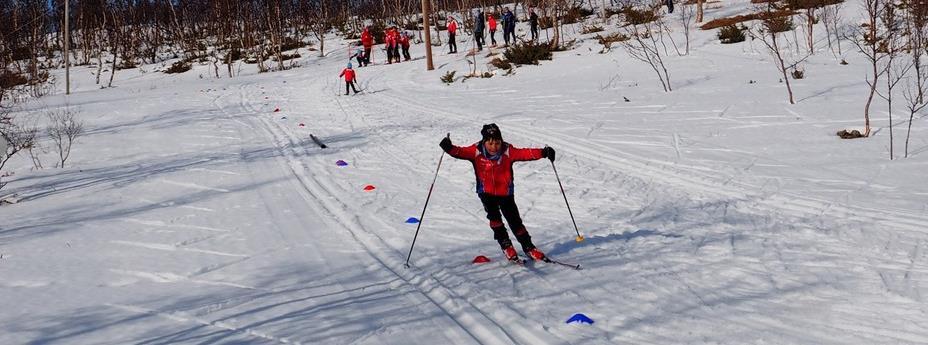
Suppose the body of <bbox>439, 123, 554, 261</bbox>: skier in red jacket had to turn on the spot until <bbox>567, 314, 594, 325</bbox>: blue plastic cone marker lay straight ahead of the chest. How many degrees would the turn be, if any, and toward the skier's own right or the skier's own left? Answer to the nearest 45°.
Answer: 0° — they already face it

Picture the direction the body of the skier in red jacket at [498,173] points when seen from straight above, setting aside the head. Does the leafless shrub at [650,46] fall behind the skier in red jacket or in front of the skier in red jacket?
behind

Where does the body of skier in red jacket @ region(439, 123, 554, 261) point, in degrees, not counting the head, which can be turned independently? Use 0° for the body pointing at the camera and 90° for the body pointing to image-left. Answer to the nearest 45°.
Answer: approximately 0°

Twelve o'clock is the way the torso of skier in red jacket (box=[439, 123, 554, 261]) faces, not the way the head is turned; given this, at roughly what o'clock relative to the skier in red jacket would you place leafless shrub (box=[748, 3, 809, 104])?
The leafless shrub is roughly at 7 o'clock from the skier in red jacket.

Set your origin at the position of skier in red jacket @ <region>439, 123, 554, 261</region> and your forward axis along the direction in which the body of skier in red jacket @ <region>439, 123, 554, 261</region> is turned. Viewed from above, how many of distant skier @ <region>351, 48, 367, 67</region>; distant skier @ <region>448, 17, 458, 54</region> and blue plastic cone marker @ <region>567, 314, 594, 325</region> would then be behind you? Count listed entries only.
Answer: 2

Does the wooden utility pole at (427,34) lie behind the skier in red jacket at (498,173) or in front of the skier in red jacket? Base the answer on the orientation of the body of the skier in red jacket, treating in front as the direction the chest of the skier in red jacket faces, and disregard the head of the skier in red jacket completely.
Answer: behind

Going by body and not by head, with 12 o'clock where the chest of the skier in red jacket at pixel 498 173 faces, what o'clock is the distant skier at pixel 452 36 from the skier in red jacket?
The distant skier is roughly at 6 o'clock from the skier in red jacket.
